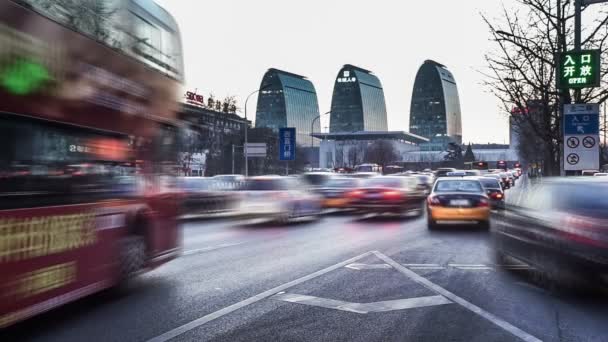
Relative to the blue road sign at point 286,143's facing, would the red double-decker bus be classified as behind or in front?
in front

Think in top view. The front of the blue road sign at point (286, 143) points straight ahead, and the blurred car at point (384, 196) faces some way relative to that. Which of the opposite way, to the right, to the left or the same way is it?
the opposite way

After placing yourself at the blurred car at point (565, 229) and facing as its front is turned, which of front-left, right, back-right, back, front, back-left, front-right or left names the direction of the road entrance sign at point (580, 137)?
front-right

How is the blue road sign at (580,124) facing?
toward the camera

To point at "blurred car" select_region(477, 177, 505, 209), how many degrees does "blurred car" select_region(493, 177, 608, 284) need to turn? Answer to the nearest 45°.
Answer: approximately 45° to its right

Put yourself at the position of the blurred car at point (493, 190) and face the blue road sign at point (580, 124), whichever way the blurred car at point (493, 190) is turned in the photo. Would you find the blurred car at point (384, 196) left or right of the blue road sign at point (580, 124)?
right

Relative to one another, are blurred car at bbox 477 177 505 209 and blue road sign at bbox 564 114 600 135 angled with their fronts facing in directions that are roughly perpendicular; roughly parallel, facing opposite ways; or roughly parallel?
roughly parallel, facing opposite ways

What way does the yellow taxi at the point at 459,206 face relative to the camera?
away from the camera

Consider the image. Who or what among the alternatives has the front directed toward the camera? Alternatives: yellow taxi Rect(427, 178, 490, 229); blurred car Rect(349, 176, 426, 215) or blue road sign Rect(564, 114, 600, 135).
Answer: the blue road sign

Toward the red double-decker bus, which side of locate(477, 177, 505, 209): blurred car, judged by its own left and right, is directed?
back

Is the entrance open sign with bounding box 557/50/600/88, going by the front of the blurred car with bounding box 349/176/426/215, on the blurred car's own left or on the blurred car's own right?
on the blurred car's own right

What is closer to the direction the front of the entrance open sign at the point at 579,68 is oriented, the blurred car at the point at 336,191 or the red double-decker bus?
the red double-decker bus

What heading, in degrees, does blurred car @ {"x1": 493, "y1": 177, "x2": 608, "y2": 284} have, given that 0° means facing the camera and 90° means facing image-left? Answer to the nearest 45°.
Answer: approximately 135°

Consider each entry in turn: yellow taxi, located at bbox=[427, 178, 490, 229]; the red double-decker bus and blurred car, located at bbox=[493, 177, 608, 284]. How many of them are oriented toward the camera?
0

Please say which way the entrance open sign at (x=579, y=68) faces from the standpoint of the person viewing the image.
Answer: facing the viewer
